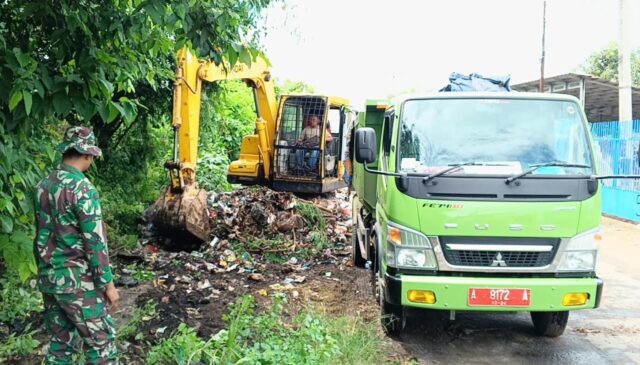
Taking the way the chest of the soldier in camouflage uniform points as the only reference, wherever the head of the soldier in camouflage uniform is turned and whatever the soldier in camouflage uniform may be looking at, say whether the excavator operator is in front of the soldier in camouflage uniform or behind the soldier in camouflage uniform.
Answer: in front

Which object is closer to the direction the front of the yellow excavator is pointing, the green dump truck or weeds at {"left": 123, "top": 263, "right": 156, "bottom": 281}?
the weeds

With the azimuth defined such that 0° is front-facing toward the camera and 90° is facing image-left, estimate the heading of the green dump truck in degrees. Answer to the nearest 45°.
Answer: approximately 0°

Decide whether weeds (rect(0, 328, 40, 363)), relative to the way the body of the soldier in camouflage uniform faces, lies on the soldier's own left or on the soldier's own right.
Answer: on the soldier's own left

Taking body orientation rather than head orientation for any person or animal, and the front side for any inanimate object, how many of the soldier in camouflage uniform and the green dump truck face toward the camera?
1

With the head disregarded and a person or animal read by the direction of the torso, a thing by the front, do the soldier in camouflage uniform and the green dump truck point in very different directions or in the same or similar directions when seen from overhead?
very different directions

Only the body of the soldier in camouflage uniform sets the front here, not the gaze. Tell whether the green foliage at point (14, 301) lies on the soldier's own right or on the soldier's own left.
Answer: on the soldier's own left

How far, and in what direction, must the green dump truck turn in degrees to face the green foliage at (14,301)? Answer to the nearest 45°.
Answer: approximately 90° to its right

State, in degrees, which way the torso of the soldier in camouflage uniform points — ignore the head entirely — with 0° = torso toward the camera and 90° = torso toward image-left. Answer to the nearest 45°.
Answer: approximately 225°

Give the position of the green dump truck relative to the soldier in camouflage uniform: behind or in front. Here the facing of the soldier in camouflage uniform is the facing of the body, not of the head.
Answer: in front

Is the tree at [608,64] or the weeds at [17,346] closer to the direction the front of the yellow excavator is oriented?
the weeds

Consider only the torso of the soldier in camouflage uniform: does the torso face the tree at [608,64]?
yes
